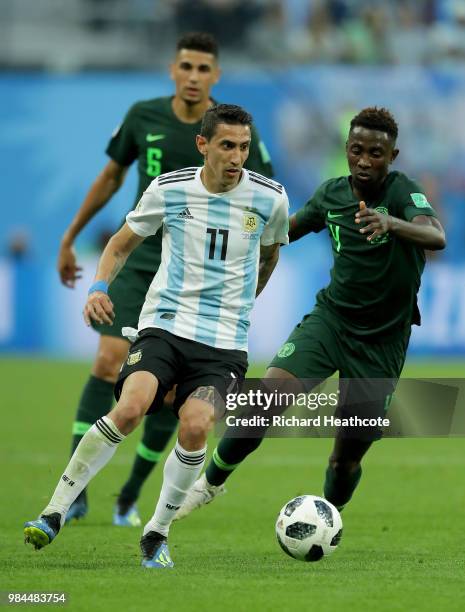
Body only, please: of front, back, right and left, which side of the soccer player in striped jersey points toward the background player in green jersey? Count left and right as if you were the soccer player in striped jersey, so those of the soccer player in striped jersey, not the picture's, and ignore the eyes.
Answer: back

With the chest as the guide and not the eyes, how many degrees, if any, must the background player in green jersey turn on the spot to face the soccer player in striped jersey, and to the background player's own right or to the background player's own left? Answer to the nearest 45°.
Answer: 0° — they already face them

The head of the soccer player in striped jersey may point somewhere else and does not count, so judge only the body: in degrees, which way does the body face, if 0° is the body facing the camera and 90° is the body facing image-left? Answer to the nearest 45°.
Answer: approximately 0°

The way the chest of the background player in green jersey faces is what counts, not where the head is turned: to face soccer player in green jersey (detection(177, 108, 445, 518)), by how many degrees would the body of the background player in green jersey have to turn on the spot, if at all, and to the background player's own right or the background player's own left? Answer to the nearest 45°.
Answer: approximately 45° to the background player's own left

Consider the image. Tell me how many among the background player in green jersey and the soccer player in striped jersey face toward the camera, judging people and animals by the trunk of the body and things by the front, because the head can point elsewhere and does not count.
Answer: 2

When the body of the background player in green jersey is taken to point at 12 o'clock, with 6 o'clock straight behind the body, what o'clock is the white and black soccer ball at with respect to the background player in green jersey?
The white and black soccer ball is roughly at 11 o'clock from the background player in green jersey.
